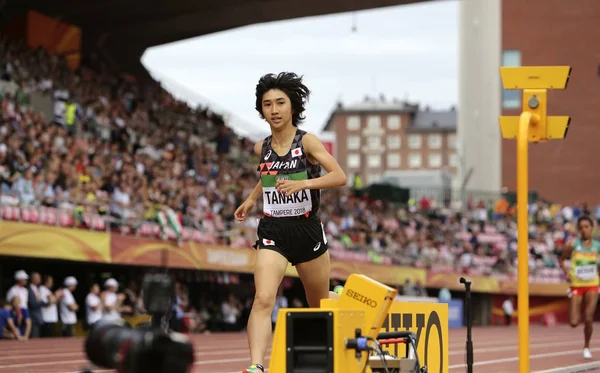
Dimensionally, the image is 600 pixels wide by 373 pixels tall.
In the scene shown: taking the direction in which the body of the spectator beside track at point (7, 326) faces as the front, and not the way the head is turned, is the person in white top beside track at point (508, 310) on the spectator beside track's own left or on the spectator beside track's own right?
on the spectator beside track's own left

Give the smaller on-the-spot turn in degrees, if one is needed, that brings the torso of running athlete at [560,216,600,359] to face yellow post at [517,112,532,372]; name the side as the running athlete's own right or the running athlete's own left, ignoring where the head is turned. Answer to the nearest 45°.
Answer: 0° — they already face it

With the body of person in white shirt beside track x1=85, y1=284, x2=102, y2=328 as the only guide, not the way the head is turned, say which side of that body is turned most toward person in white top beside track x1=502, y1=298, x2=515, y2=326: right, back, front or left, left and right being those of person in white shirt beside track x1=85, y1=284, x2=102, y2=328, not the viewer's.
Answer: left

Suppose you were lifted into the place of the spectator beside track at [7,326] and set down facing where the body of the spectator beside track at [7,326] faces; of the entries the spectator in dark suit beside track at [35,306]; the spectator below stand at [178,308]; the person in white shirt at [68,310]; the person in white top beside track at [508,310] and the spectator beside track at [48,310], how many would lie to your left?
5

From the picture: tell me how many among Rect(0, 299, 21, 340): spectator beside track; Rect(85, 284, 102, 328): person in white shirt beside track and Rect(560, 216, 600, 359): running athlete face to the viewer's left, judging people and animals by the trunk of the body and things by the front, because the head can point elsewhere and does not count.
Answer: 0

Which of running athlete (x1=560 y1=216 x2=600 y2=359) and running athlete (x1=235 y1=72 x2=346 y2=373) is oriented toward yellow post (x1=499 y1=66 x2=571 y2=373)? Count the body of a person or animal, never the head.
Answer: running athlete (x1=560 y1=216 x2=600 y2=359)

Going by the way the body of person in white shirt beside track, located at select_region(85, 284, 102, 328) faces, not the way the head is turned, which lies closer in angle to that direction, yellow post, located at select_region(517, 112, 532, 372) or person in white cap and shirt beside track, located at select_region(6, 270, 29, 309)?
the yellow post

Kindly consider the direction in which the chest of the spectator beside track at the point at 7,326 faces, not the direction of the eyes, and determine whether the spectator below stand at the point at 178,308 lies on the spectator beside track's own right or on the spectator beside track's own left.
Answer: on the spectator beside track's own left

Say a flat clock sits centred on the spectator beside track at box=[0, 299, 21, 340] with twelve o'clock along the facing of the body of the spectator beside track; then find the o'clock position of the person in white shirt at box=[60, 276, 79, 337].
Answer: The person in white shirt is roughly at 9 o'clock from the spectator beside track.

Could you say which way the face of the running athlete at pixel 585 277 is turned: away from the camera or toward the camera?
toward the camera

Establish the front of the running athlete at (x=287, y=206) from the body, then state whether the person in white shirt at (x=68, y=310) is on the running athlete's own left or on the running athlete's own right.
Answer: on the running athlete's own right

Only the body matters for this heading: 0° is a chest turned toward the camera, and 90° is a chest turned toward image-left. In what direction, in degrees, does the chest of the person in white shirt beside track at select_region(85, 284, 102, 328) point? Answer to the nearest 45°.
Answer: approximately 315°

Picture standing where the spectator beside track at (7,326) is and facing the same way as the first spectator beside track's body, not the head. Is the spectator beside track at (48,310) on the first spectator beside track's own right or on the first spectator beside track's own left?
on the first spectator beside track's own left

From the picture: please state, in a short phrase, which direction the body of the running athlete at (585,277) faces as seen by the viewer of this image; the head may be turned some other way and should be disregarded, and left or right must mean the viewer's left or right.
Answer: facing the viewer
